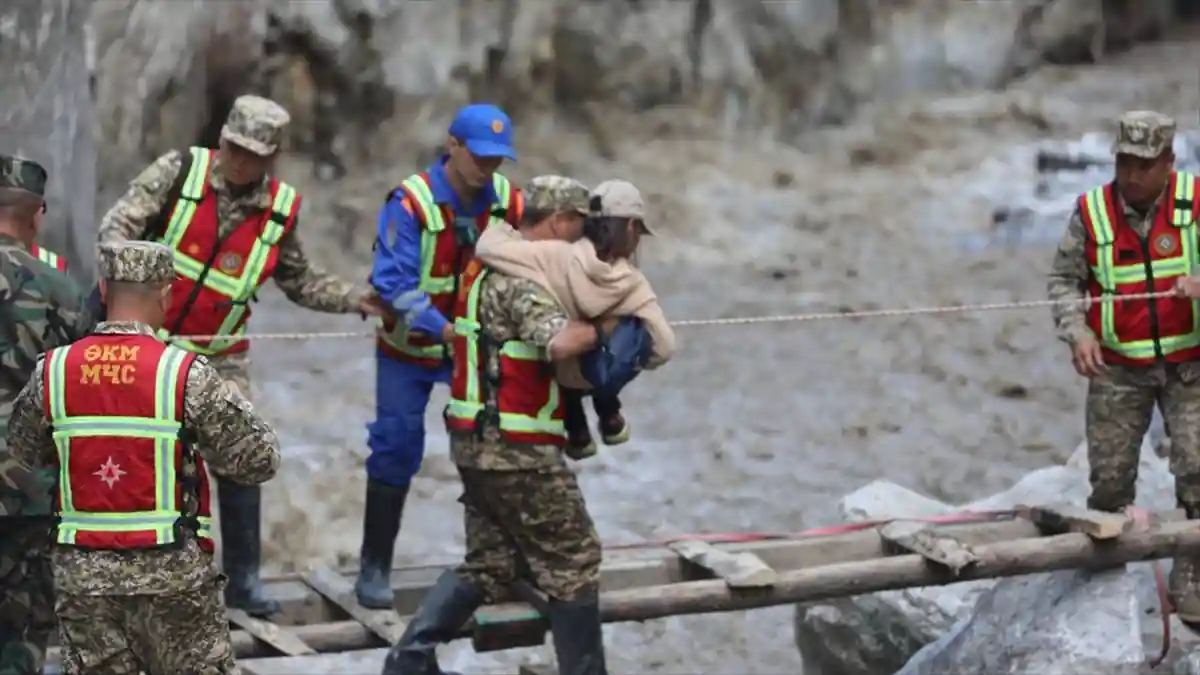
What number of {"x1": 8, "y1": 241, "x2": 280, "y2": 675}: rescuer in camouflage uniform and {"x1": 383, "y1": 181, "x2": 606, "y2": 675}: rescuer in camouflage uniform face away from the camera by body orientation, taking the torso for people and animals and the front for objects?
1

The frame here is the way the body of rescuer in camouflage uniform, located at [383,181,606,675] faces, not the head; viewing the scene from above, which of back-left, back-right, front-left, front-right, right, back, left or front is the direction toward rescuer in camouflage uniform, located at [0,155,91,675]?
back

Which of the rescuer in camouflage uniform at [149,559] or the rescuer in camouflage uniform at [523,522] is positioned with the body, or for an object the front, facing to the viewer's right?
the rescuer in camouflage uniform at [523,522]

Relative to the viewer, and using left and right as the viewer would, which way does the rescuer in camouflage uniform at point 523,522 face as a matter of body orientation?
facing to the right of the viewer

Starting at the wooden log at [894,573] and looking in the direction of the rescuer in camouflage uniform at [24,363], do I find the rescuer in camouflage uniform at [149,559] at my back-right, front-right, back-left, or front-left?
front-left

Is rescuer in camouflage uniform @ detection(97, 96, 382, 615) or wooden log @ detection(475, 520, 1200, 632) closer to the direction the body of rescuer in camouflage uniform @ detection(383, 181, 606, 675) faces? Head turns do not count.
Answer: the wooden log

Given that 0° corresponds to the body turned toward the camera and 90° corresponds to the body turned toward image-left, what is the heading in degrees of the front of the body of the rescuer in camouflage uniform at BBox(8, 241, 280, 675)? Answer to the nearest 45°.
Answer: approximately 180°

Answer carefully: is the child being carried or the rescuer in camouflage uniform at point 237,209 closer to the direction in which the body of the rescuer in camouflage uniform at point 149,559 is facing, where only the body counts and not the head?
the rescuer in camouflage uniform

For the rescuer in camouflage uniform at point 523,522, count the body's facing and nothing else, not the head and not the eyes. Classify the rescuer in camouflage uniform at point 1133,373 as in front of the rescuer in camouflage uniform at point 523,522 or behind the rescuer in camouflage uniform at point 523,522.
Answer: in front
